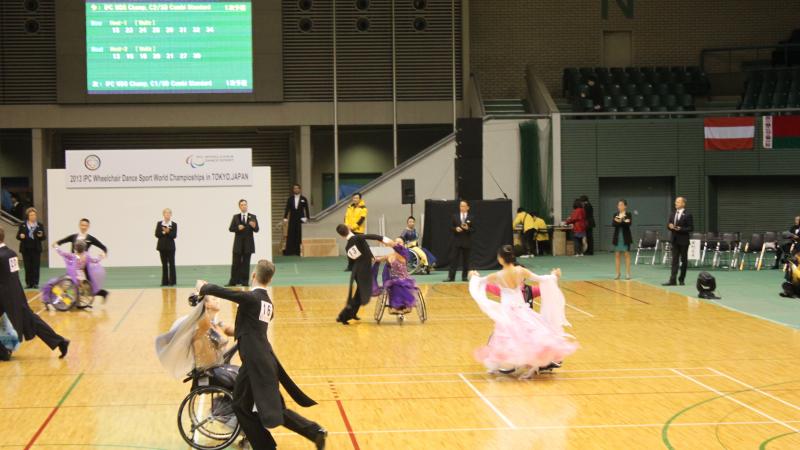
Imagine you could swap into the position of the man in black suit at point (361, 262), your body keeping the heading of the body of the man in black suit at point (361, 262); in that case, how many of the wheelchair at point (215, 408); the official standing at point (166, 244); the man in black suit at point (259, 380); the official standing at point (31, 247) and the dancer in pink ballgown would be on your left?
2

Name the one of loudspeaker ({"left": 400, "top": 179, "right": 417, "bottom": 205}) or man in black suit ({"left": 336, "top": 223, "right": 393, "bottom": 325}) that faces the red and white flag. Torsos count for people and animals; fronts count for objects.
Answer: the man in black suit

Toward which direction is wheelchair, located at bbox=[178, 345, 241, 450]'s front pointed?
to the viewer's right

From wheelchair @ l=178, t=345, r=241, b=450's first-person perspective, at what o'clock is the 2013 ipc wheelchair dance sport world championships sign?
The 2013 ipc wheelchair dance sport world championships sign is roughly at 9 o'clock from the wheelchair.

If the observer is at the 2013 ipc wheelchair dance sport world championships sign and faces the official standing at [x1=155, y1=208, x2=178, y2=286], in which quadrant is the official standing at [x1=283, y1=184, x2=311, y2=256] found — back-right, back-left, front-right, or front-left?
back-left

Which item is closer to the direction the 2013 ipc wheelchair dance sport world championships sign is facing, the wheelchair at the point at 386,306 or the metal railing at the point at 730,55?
the wheelchair

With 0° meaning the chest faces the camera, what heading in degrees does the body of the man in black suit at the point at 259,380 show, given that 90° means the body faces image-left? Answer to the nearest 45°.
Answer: approximately 135°

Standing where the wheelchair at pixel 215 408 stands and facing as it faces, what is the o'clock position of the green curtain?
The green curtain is roughly at 10 o'clock from the wheelchair.

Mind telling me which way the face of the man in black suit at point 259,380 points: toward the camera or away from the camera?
away from the camera

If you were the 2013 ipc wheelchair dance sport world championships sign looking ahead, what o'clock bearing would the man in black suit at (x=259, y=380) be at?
The man in black suit is roughly at 12 o'clock from the 2013 ipc wheelchair dance sport world championships sign.

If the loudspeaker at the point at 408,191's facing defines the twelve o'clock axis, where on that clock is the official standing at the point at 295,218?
The official standing is roughly at 4 o'clock from the loudspeaker.

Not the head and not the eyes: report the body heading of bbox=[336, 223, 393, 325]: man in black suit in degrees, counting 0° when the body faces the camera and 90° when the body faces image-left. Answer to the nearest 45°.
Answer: approximately 225°

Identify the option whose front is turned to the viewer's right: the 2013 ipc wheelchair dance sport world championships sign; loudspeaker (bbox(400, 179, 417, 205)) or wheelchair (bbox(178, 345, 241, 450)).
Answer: the wheelchair

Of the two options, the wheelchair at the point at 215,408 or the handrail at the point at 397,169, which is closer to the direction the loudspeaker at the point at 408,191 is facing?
the wheelchair

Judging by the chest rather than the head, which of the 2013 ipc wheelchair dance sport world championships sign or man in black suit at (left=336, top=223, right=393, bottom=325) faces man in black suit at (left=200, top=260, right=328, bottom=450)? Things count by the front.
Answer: the 2013 ipc wheelchair dance sport world championships sign
